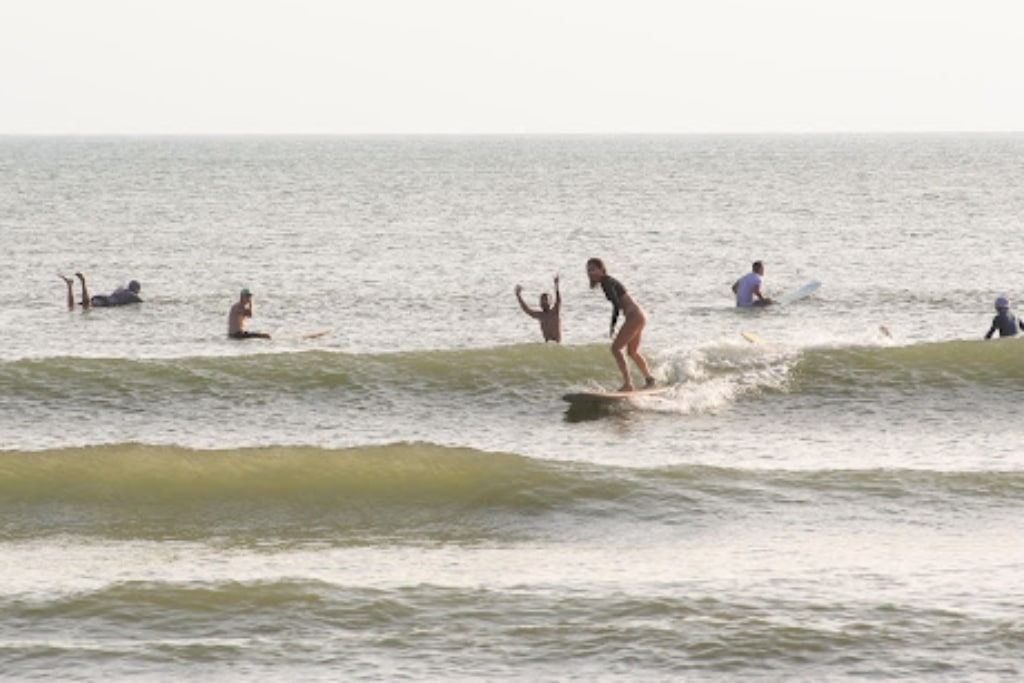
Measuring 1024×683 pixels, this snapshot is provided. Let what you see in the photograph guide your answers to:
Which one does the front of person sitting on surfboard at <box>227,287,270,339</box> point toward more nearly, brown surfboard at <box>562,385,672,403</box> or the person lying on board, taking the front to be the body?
the brown surfboard

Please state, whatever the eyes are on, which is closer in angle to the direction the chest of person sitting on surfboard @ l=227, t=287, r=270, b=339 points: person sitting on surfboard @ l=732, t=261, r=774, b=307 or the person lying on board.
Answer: the person sitting on surfboard

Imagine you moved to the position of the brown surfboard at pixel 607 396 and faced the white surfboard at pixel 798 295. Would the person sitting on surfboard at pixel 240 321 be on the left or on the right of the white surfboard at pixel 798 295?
left

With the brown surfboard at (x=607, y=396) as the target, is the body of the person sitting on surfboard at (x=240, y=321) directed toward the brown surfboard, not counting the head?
no

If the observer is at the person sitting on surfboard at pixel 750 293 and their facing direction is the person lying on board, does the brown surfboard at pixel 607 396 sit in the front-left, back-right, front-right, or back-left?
front-left

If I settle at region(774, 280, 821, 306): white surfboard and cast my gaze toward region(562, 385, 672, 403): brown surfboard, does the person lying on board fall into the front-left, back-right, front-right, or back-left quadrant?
front-right

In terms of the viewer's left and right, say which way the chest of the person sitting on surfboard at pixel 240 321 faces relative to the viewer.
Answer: facing to the right of the viewer

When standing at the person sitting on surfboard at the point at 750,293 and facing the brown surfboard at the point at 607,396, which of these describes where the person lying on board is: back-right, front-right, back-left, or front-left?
front-right

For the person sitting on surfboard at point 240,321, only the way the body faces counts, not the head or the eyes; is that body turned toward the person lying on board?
no

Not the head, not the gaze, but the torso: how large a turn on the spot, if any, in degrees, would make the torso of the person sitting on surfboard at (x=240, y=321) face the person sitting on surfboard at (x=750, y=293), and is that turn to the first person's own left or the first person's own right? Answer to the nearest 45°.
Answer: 0° — they already face them

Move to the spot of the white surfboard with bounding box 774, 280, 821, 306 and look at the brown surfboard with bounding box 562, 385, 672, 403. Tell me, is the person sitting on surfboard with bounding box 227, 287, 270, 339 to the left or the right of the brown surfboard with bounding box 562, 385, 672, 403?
right
